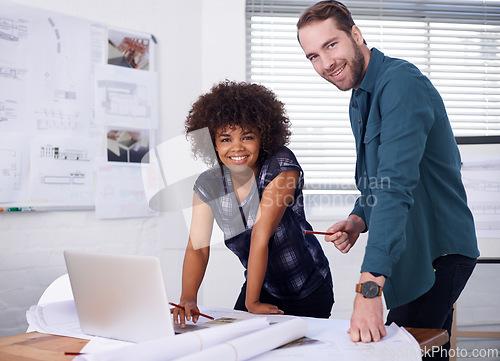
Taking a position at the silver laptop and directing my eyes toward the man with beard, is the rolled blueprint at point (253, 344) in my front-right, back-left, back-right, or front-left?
front-right

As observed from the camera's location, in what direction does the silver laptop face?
facing away from the viewer and to the right of the viewer

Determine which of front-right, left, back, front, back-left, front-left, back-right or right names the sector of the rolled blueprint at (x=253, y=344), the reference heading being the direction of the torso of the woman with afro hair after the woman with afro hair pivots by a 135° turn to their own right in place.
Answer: back

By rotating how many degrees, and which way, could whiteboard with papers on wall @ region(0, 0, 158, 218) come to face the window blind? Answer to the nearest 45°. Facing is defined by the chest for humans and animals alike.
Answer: approximately 45° to its left

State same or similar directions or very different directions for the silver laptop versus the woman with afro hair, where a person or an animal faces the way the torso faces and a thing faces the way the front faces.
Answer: very different directions

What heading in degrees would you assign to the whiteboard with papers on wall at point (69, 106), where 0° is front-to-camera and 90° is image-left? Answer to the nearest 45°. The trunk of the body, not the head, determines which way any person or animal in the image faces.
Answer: approximately 315°

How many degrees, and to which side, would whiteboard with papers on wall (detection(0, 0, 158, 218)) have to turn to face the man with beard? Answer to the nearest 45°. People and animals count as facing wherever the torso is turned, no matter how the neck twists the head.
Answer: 0° — it already faces them

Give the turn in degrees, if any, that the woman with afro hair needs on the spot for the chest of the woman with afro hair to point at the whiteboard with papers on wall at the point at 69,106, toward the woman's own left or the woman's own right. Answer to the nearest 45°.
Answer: approximately 90° to the woman's own right

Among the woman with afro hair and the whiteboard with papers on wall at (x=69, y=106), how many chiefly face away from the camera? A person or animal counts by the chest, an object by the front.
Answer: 0

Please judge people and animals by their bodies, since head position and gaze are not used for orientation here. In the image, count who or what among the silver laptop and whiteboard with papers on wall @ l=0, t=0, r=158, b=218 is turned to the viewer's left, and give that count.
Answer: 0
